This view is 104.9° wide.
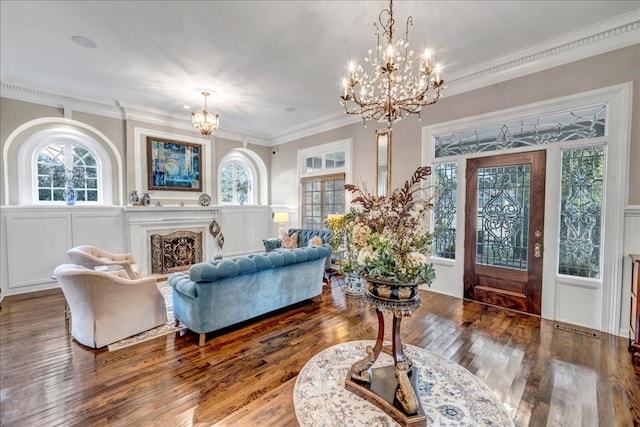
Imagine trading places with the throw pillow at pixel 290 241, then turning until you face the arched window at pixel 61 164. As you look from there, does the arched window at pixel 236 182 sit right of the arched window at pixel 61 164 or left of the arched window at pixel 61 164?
right

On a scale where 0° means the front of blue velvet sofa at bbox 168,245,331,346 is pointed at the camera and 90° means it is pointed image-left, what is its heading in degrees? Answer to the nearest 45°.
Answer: approximately 135°

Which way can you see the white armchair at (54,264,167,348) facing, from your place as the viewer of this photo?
facing away from the viewer and to the right of the viewer

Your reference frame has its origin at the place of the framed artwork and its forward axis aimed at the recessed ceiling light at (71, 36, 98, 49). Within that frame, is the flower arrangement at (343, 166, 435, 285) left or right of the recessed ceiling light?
left

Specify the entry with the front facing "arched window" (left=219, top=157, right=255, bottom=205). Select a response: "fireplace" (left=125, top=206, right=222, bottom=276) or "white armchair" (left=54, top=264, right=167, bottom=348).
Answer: the white armchair

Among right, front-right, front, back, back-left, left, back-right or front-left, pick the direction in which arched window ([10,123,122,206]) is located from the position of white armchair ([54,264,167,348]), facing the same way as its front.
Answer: front-left

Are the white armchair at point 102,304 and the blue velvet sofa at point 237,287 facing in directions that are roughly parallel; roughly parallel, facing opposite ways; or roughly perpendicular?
roughly perpendicular

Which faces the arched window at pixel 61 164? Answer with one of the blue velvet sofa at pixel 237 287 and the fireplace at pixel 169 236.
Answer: the blue velvet sofa
